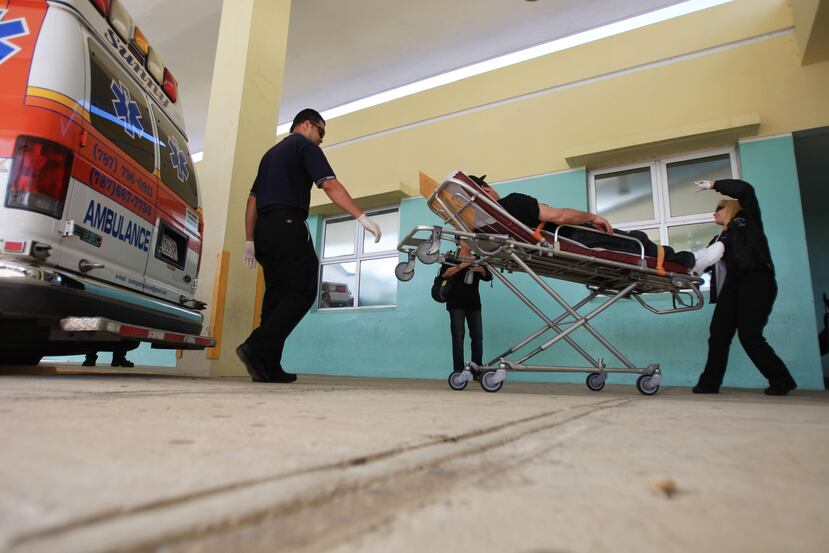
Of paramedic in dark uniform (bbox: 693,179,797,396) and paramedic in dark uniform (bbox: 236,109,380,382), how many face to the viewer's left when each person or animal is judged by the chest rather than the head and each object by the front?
1

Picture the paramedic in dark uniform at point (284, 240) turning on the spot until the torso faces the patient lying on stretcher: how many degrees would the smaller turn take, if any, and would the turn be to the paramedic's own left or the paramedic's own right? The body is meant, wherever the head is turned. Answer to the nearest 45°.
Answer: approximately 45° to the paramedic's own right

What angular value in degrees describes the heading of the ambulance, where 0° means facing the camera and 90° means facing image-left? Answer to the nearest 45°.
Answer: approximately 135°

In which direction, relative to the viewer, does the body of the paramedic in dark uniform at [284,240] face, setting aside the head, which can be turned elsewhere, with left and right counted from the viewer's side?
facing away from the viewer and to the right of the viewer

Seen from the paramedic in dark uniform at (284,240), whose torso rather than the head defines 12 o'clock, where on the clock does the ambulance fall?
The ambulance is roughly at 7 o'clock from the paramedic in dark uniform.

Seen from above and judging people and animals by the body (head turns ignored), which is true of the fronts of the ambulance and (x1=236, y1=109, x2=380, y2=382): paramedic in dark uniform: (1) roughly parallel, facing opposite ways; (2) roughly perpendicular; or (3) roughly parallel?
roughly perpendicular

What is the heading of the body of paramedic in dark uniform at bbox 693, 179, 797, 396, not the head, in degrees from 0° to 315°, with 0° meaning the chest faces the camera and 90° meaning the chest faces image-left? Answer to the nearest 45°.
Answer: approximately 90°

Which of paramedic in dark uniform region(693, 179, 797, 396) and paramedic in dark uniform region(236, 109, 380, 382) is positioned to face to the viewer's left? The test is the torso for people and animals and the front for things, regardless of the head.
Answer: paramedic in dark uniform region(693, 179, 797, 396)

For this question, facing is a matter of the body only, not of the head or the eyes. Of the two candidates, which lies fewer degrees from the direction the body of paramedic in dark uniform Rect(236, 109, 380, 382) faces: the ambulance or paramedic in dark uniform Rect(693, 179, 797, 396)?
the paramedic in dark uniform
